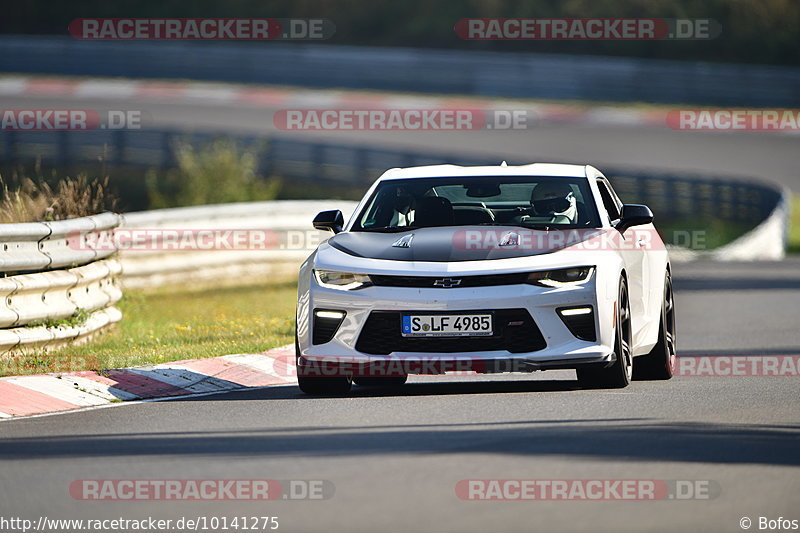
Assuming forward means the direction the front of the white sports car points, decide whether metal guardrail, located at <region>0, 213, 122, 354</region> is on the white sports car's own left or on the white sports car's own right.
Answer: on the white sports car's own right

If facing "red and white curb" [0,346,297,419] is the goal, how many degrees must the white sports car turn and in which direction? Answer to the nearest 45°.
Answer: approximately 90° to its right

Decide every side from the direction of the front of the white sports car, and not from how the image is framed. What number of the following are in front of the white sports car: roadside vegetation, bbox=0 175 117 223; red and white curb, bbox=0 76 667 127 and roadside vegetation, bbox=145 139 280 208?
0

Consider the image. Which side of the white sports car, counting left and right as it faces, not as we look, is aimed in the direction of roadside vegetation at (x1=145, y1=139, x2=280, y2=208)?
back

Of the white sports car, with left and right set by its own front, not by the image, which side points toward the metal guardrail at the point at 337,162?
back

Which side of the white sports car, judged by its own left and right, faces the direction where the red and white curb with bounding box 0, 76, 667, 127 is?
back

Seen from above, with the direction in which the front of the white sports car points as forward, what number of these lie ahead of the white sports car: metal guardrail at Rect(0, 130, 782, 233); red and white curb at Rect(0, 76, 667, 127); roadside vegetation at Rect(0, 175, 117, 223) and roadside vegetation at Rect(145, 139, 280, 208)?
0

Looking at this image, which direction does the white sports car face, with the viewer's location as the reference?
facing the viewer
